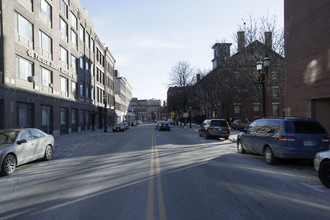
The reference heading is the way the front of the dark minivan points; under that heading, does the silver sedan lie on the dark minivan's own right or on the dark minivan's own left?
on the dark minivan's own left

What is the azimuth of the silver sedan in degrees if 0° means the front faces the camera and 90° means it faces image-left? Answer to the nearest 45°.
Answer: approximately 45°

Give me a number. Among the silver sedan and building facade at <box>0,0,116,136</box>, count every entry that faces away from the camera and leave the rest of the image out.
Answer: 0

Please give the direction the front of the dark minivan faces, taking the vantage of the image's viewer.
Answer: facing away from the viewer and to the left of the viewer

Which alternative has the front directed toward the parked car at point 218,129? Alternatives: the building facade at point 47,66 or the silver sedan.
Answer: the building facade

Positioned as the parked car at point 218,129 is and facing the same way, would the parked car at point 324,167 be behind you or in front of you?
behind

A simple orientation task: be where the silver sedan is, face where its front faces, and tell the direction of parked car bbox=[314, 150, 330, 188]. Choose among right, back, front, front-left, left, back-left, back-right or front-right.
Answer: left

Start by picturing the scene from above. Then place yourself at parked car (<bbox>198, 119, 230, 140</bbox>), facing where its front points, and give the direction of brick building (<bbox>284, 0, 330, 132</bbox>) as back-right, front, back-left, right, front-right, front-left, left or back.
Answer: back

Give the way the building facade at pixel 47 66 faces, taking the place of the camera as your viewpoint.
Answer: facing the viewer and to the right of the viewer
